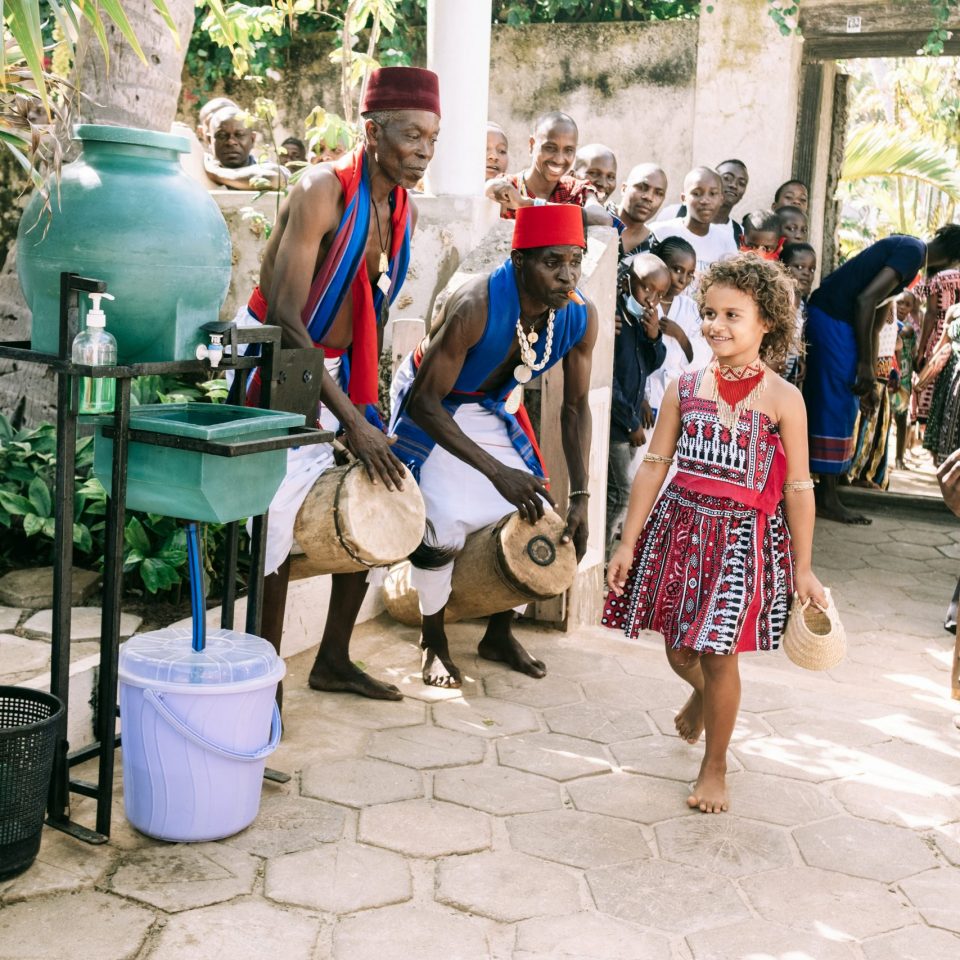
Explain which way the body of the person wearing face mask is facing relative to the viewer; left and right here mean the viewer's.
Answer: facing the viewer and to the right of the viewer

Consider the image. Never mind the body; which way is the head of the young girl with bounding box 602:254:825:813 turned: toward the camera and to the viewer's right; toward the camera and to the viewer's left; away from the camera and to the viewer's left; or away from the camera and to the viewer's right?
toward the camera and to the viewer's left

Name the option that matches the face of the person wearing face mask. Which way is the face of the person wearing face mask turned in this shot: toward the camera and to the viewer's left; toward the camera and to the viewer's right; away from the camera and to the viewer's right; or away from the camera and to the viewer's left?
toward the camera and to the viewer's right

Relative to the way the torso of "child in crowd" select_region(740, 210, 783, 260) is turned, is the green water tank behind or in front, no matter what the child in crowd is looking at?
in front

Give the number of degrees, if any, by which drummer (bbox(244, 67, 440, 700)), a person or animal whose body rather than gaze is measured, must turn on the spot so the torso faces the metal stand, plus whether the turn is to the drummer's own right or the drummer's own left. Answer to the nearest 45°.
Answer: approximately 90° to the drummer's own right

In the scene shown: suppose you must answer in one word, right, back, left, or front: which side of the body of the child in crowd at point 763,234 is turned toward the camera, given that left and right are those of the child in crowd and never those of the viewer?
front

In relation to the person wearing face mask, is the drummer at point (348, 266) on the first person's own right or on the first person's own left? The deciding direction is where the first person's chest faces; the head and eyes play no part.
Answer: on the first person's own right

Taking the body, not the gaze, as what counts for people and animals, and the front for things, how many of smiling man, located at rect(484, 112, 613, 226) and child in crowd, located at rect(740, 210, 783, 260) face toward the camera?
2
